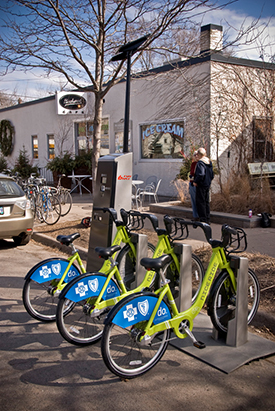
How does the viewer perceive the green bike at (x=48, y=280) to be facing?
facing away from the viewer and to the right of the viewer

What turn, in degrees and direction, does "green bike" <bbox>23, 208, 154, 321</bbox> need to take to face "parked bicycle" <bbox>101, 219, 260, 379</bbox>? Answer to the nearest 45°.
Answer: approximately 90° to its right

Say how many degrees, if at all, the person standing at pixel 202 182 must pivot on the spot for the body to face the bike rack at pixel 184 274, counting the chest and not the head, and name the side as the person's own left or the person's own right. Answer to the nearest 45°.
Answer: approximately 135° to the person's own left

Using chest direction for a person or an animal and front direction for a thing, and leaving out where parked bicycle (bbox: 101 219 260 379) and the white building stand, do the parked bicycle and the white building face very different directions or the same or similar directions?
very different directions

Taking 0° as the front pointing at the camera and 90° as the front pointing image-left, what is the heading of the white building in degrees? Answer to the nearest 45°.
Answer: approximately 45°

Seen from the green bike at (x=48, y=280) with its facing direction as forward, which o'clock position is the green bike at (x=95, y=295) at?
the green bike at (x=95, y=295) is roughly at 3 o'clock from the green bike at (x=48, y=280).

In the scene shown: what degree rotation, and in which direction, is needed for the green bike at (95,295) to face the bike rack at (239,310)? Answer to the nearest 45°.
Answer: approximately 45° to its right

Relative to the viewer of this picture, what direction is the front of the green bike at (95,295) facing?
facing away from the viewer and to the right of the viewer

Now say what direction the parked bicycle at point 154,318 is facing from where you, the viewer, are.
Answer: facing away from the viewer and to the right of the viewer

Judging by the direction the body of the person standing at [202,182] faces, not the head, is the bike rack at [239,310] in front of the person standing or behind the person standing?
behind

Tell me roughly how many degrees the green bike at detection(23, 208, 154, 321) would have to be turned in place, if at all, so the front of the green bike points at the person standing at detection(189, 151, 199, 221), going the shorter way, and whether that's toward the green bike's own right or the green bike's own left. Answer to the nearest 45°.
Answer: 0° — it already faces them

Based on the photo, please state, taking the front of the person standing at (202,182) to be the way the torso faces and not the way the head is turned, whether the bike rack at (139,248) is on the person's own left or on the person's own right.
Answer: on the person's own left
